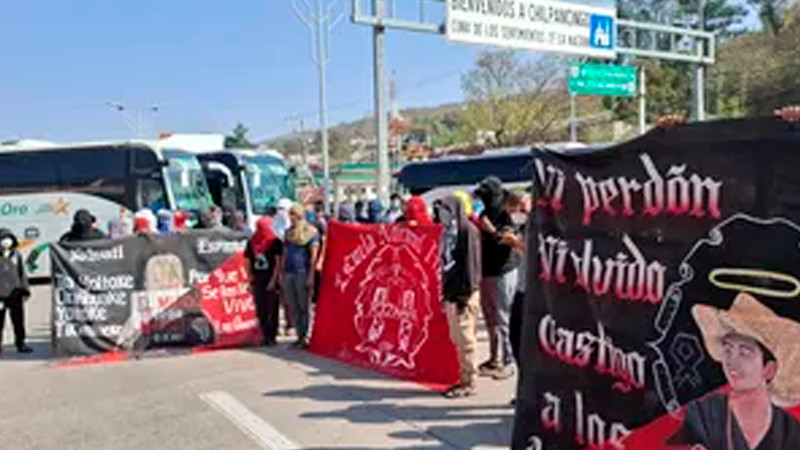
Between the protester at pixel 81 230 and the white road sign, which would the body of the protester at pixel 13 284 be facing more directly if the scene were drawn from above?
the protester

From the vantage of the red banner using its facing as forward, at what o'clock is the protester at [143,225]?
The protester is roughly at 4 o'clock from the red banner.

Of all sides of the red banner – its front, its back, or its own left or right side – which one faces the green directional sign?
back

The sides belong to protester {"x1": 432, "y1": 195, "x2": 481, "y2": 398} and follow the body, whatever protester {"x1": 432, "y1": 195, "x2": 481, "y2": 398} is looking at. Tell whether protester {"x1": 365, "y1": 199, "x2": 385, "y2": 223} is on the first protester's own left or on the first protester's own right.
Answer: on the first protester's own right

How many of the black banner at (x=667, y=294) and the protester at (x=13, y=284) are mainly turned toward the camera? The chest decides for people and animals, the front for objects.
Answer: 2

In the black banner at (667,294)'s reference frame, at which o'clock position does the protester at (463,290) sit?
The protester is roughly at 5 o'clock from the black banner.

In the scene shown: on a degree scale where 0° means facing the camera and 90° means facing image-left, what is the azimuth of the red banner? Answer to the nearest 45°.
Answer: approximately 0°

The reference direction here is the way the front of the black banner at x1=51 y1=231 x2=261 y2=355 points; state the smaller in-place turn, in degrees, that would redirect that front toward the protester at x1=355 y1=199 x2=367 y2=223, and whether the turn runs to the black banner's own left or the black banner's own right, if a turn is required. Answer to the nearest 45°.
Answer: approximately 135° to the black banner's own left

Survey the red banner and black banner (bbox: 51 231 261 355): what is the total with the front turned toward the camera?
2
